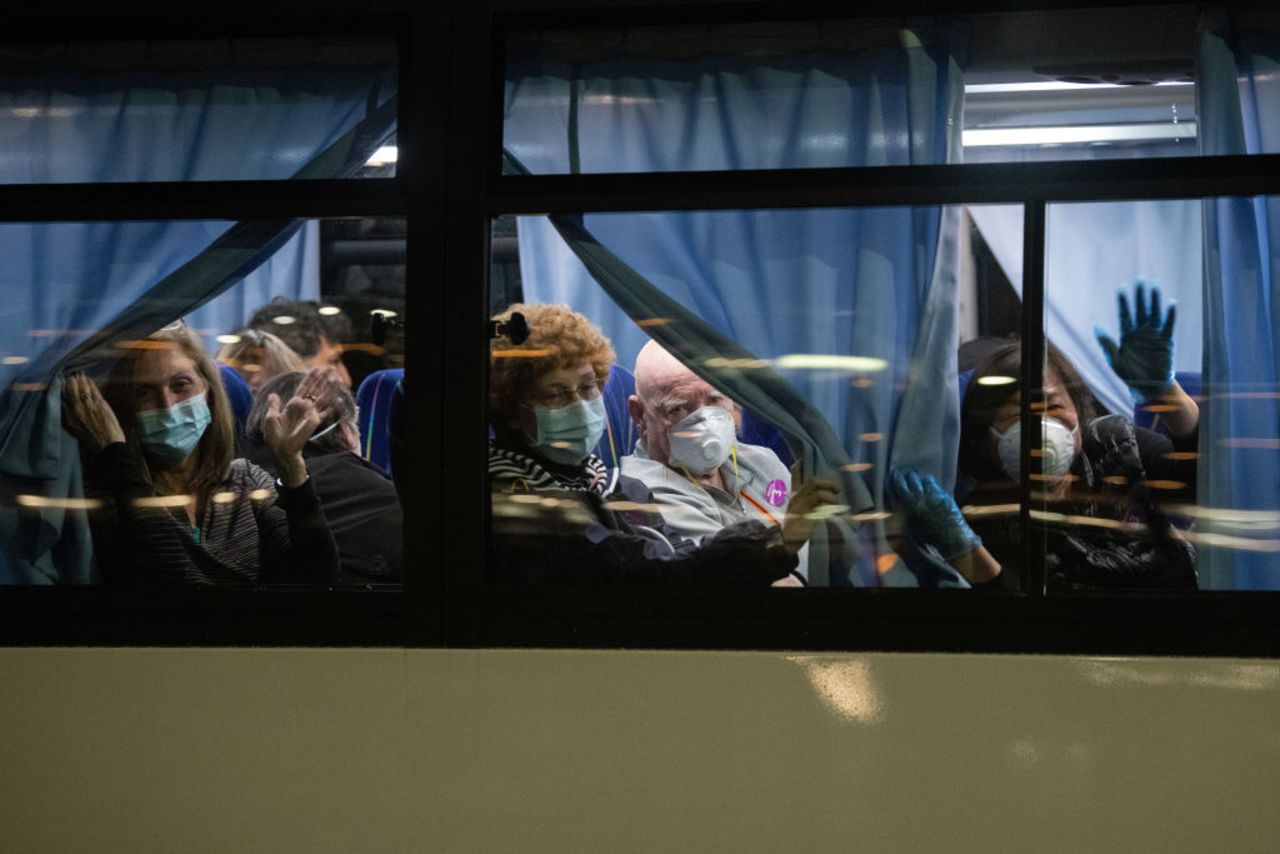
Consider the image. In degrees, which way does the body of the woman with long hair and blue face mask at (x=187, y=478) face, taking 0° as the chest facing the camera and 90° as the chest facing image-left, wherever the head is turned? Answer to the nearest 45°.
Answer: approximately 0°

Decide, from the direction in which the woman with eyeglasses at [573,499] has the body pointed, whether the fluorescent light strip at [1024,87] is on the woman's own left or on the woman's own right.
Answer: on the woman's own left

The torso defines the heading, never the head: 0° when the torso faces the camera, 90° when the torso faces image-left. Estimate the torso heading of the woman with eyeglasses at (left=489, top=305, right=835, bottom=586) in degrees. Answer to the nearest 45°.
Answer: approximately 315°

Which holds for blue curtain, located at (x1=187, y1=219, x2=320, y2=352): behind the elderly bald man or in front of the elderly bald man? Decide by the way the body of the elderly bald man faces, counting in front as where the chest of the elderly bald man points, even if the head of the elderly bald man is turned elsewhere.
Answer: behind

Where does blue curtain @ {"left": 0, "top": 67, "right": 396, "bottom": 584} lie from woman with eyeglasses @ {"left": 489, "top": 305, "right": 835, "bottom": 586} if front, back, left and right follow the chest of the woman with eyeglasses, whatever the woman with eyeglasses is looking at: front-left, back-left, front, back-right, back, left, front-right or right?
back-right

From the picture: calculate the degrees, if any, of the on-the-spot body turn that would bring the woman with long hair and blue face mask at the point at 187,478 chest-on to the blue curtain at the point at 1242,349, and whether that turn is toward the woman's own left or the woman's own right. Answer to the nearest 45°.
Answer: approximately 45° to the woman's own left
